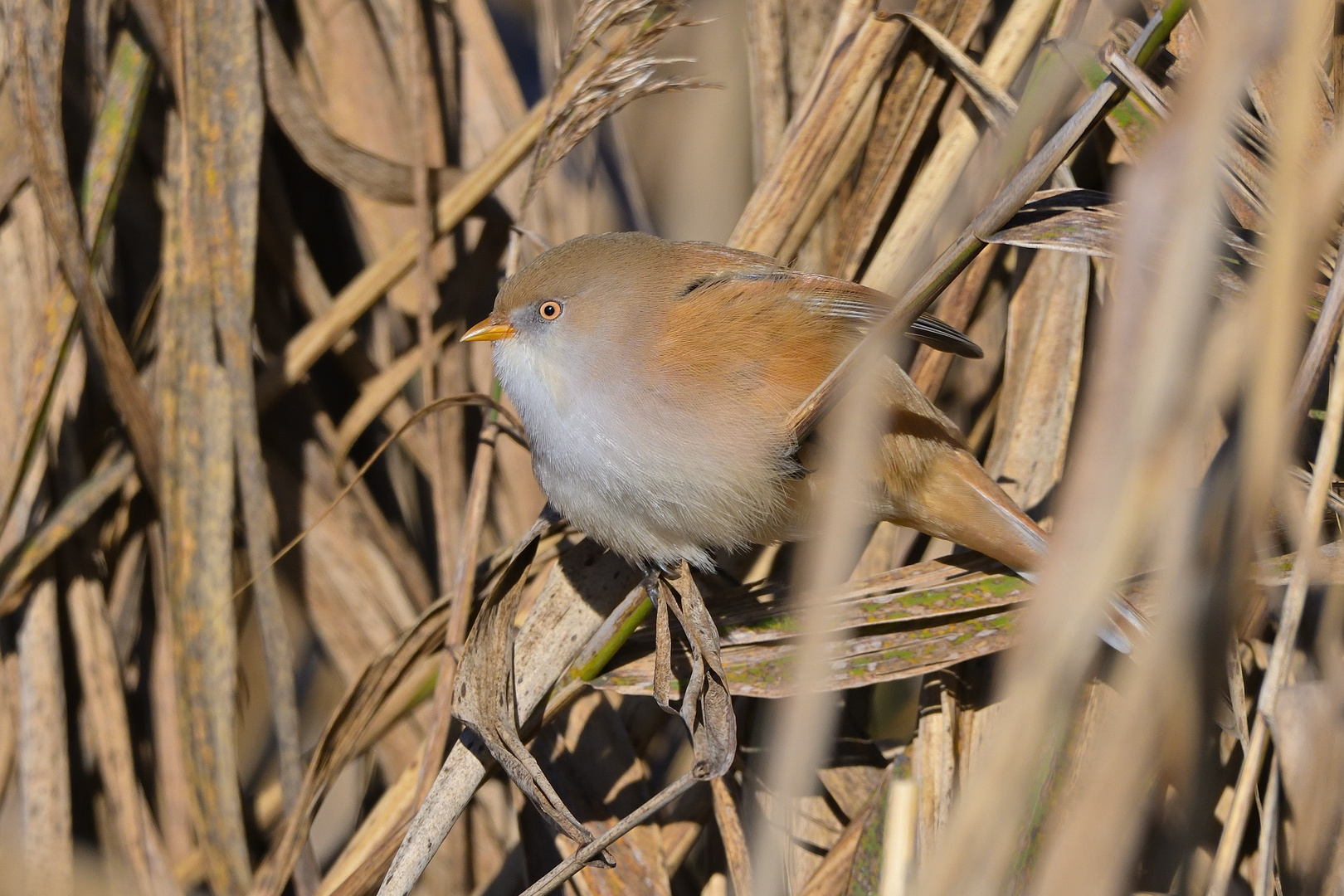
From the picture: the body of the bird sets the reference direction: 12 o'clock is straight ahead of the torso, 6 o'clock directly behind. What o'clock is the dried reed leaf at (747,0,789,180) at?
The dried reed leaf is roughly at 3 o'clock from the bird.

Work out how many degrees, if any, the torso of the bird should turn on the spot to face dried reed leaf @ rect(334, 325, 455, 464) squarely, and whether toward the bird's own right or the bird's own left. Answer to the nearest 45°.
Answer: approximately 45° to the bird's own right

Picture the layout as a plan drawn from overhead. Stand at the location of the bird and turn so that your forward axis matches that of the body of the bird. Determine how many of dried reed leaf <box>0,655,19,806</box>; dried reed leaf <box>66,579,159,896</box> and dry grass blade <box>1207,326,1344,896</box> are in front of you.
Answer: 2

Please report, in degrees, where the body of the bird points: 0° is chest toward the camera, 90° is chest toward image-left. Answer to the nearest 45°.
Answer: approximately 90°

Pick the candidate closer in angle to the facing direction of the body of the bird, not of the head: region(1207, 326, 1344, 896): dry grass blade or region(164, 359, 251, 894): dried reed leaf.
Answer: the dried reed leaf

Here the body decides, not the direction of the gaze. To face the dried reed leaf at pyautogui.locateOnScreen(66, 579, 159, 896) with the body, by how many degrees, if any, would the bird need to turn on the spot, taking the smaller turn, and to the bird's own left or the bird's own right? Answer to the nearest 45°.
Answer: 0° — it already faces it

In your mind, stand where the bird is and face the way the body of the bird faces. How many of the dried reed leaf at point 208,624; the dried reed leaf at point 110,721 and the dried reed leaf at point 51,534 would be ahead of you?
3

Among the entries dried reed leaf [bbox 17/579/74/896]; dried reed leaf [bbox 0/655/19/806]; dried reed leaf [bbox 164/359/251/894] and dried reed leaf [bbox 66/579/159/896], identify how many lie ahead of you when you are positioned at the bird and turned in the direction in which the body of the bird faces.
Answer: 4

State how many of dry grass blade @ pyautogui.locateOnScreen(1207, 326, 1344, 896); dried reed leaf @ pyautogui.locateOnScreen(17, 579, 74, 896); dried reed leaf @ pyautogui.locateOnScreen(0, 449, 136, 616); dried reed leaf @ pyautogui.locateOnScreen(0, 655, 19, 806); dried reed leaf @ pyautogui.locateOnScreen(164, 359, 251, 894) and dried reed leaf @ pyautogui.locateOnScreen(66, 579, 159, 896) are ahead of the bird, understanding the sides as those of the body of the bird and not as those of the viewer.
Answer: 5
